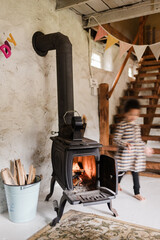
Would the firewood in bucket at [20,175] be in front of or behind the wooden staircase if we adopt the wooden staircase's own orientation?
in front

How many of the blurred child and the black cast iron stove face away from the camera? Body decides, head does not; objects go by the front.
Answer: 0

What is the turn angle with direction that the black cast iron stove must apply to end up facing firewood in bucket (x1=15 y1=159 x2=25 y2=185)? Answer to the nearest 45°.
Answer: approximately 135° to its right

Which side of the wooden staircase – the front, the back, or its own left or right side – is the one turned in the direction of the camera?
front

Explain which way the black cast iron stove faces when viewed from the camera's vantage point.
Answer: facing the viewer and to the right of the viewer
